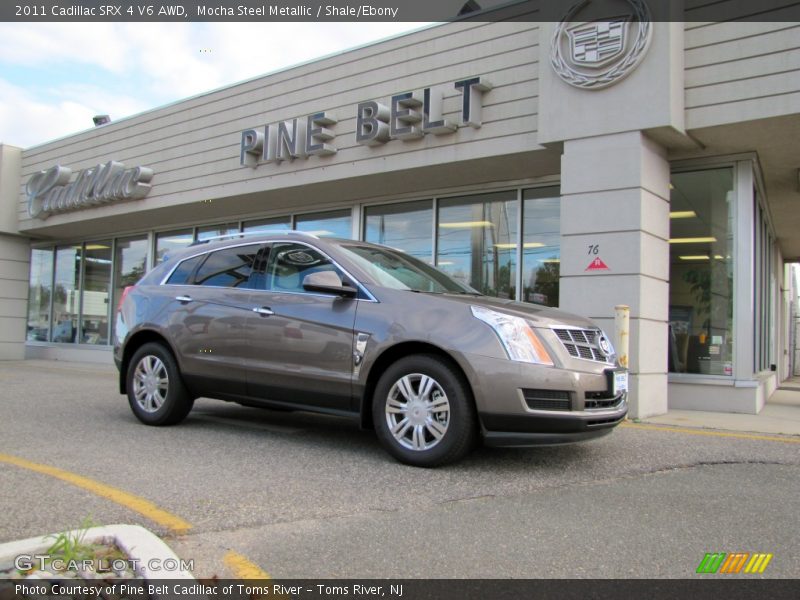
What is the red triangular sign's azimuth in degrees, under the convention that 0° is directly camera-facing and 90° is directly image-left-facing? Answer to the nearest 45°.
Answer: approximately 0°

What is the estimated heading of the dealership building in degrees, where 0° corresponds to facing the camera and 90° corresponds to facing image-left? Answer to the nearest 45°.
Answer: approximately 45°
